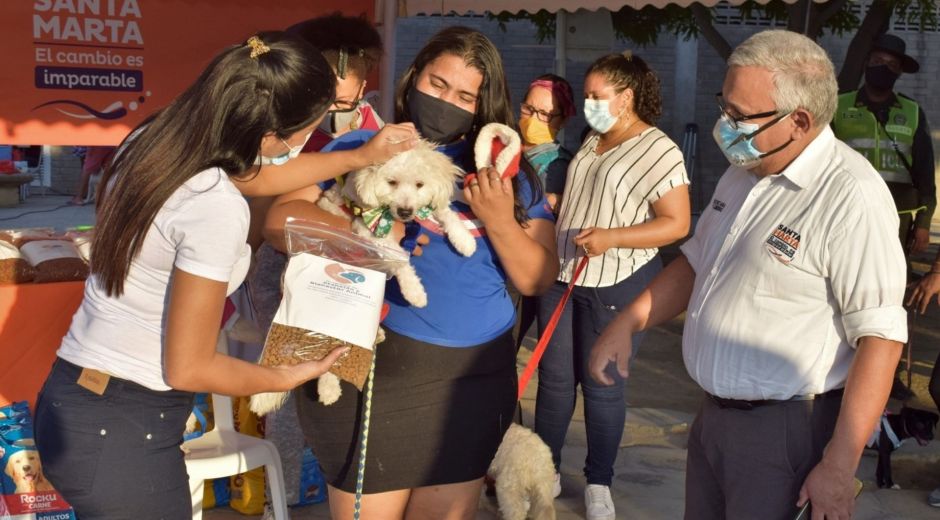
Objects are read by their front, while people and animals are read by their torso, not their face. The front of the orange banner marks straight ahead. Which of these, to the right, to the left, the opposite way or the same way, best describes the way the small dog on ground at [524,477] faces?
the opposite way

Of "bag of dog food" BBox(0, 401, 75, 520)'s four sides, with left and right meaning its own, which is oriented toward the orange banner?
back

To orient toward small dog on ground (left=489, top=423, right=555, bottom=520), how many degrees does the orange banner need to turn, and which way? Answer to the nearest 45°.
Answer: approximately 45° to its left

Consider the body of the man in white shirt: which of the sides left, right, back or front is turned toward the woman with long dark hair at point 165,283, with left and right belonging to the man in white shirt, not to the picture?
front

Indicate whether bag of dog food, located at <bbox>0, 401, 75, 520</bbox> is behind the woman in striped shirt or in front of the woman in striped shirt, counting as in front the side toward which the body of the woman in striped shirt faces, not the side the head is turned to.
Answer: in front

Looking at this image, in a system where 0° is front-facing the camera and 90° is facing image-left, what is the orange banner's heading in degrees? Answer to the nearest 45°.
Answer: approximately 0°

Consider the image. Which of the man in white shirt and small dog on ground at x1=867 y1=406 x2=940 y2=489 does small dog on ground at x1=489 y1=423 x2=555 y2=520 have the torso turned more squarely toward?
the small dog on ground

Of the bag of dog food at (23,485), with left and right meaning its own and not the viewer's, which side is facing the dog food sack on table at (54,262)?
back

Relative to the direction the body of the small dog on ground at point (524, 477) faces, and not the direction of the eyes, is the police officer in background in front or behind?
in front

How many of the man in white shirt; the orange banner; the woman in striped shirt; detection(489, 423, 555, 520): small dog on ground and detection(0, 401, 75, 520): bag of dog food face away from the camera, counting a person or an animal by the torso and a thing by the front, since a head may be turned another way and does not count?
1

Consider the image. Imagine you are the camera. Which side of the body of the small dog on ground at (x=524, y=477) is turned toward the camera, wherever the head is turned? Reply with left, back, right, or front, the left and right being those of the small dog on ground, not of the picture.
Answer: back

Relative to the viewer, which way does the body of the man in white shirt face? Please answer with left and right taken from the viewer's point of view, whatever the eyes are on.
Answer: facing the viewer and to the left of the viewer

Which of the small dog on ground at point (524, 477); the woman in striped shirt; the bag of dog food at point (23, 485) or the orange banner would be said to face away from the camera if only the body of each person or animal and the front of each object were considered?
the small dog on ground

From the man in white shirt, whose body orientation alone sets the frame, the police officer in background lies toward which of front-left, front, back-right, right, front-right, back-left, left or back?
back-right

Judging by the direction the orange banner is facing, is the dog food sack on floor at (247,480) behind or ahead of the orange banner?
ahead

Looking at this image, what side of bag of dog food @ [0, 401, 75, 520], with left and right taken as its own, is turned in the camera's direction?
front

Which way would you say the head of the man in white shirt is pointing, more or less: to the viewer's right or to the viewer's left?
to the viewer's left

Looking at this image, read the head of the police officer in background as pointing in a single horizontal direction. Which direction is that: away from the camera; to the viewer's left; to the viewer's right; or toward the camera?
toward the camera
